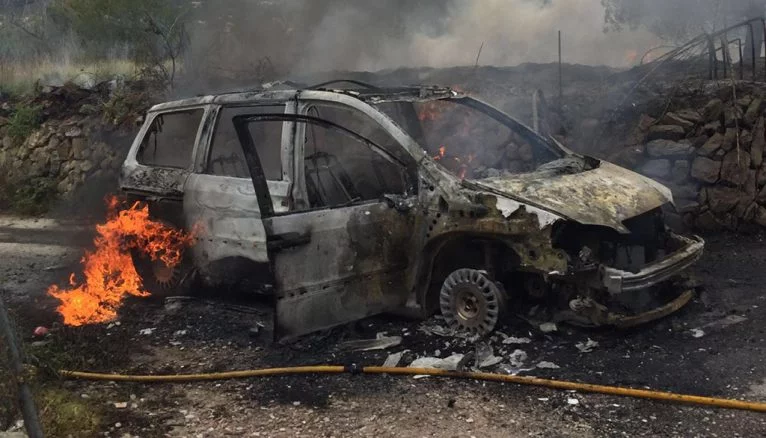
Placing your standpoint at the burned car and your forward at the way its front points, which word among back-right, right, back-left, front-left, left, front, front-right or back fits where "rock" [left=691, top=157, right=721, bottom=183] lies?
left

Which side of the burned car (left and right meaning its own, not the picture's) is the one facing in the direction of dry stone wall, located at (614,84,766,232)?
left

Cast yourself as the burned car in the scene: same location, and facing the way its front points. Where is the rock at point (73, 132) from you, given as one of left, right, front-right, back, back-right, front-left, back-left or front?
back

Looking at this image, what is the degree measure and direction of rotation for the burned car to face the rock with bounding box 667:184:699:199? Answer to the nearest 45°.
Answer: approximately 90° to its left

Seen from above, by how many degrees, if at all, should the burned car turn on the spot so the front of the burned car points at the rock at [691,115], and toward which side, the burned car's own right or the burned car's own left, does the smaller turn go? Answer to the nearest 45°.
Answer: approximately 90° to the burned car's own left

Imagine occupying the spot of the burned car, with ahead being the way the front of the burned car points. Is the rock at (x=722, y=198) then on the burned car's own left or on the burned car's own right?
on the burned car's own left

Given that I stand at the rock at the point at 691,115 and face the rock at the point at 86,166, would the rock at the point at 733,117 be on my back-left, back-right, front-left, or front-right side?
back-left

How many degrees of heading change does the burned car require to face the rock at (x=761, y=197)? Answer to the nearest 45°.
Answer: approximately 90° to its left

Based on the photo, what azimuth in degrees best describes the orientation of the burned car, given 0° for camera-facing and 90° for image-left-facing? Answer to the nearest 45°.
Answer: approximately 315°
